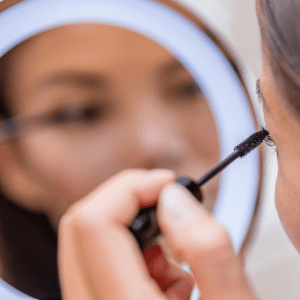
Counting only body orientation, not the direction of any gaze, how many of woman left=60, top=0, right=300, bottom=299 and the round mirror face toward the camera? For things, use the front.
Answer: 1

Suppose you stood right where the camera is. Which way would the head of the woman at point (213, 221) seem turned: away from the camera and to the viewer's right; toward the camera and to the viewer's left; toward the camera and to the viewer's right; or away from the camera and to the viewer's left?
away from the camera and to the viewer's left

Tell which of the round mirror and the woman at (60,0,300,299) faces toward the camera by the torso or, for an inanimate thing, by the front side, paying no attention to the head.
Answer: the round mirror

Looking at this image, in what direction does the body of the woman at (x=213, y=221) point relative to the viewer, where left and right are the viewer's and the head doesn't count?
facing away from the viewer and to the left of the viewer

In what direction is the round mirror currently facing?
toward the camera
